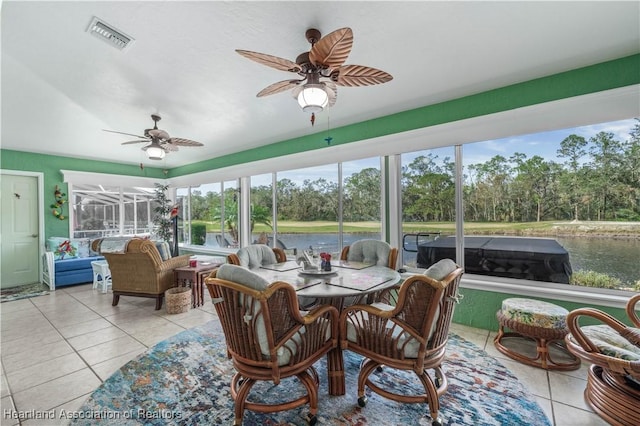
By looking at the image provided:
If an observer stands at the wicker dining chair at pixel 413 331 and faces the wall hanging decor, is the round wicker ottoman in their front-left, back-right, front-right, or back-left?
back-right

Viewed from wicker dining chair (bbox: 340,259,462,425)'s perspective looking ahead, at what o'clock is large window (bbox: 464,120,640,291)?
The large window is roughly at 3 o'clock from the wicker dining chair.

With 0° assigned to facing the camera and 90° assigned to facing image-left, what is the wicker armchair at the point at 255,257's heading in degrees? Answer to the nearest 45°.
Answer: approximately 315°

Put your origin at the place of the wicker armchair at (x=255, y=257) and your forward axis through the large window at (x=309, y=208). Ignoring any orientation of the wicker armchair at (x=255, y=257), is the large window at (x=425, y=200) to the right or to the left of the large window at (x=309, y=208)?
right

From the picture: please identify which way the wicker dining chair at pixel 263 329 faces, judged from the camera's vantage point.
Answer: facing away from the viewer and to the right of the viewer

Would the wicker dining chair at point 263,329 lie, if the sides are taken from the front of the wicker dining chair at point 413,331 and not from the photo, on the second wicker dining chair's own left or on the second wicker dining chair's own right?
on the second wicker dining chair's own left

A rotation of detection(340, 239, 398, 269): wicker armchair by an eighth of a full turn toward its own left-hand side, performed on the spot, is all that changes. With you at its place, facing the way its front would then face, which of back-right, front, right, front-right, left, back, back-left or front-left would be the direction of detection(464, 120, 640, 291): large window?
left

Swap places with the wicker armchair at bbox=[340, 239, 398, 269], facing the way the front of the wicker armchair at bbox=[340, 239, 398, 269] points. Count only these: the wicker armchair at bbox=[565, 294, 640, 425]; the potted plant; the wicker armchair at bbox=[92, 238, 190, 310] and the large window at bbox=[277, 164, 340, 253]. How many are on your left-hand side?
1

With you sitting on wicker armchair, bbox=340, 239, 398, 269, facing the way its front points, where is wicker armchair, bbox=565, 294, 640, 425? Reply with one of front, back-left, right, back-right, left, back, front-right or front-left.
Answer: left

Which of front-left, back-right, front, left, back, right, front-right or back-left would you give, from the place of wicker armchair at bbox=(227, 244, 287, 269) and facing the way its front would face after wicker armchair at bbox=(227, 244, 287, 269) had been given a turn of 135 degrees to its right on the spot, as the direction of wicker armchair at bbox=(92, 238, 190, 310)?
front-right

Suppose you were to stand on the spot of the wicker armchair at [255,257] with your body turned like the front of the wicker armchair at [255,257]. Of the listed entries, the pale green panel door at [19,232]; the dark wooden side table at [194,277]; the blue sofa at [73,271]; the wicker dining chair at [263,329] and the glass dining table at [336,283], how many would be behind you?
3

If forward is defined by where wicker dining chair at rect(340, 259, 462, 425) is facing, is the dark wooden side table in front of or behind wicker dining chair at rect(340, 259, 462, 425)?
in front

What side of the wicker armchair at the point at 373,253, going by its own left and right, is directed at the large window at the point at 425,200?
back

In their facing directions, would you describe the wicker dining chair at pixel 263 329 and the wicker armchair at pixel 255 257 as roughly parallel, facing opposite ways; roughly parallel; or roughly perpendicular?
roughly perpendicular

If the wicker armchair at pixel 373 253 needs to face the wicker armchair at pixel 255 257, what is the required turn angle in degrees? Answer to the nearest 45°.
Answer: approximately 45° to its right

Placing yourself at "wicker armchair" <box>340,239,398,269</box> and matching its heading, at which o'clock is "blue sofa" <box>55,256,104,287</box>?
The blue sofa is roughly at 2 o'clock from the wicker armchair.

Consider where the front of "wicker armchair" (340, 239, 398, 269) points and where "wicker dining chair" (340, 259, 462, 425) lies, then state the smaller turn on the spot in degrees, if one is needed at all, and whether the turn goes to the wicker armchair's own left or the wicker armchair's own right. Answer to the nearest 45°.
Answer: approximately 45° to the wicker armchair's own left

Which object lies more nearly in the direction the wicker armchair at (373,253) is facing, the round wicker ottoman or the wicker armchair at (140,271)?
the wicker armchair

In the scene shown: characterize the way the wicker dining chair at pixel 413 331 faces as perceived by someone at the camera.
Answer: facing away from the viewer and to the left of the viewer
